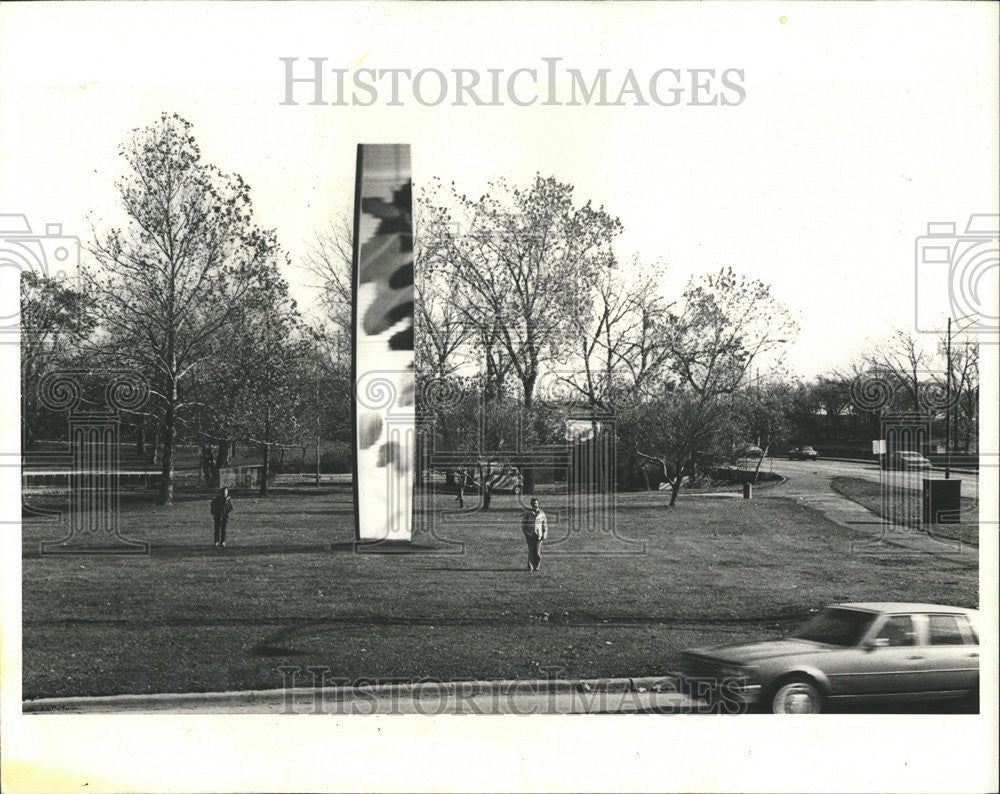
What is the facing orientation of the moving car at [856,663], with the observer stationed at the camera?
facing the viewer and to the left of the viewer

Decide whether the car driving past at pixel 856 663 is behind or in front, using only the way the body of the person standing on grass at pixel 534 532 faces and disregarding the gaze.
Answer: in front

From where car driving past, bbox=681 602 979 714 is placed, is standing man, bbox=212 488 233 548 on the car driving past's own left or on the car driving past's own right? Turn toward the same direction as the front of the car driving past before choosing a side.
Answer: on the car driving past's own right

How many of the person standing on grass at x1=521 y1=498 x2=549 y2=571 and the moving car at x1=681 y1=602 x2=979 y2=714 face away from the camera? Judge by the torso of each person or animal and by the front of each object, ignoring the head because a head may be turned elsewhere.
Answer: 0

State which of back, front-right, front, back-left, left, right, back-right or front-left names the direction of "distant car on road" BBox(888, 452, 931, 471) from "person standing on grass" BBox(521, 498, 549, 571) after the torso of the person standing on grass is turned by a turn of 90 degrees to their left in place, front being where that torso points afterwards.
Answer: front

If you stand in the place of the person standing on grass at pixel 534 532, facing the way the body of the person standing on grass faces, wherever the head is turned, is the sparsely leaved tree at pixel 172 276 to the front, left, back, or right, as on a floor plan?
back

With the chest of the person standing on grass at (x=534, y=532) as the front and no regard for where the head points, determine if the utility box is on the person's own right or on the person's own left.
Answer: on the person's own left

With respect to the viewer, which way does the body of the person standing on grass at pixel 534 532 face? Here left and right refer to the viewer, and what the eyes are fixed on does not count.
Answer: facing the viewer

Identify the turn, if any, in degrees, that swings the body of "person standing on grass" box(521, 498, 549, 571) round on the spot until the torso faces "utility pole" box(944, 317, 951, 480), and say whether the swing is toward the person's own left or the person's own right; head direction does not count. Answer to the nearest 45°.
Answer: approximately 90° to the person's own left
